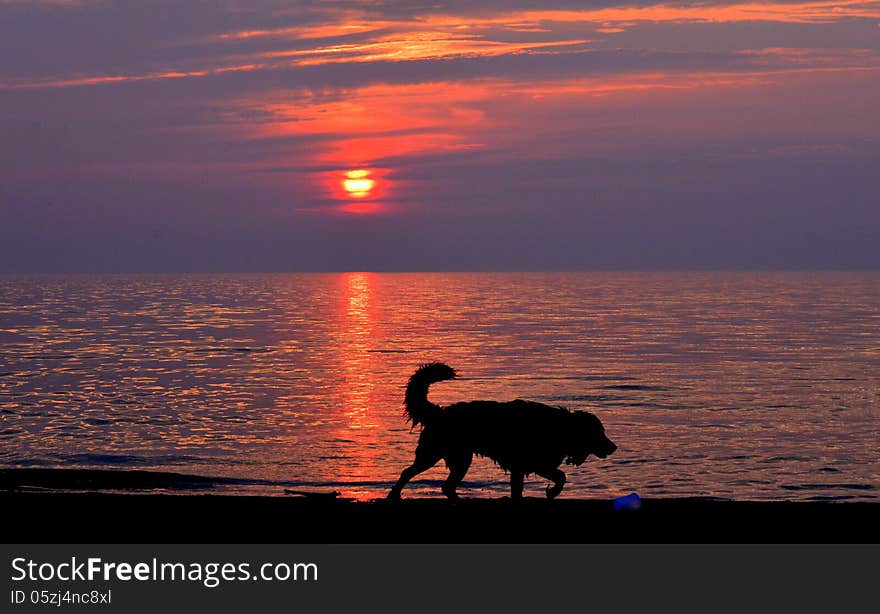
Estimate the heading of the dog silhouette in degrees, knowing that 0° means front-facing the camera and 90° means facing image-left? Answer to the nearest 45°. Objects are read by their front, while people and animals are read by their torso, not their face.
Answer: approximately 270°

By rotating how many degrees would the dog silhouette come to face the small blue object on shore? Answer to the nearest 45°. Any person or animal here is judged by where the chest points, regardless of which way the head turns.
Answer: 0° — it already faces it
